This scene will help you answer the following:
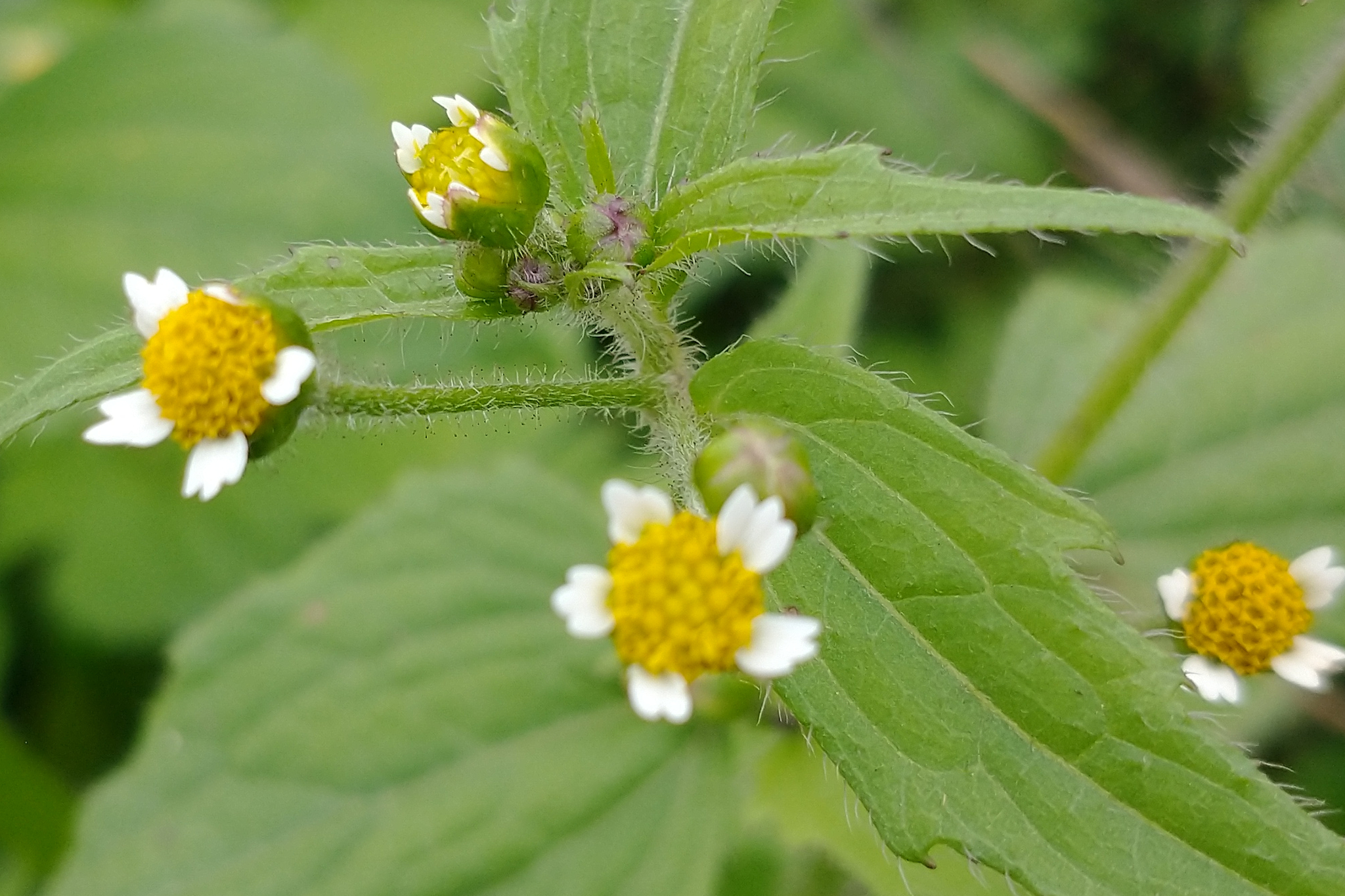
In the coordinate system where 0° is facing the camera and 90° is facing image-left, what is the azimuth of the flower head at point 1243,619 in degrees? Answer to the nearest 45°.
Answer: approximately 0°

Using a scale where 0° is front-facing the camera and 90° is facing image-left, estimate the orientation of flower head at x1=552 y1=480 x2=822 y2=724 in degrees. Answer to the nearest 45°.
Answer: approximately 0°

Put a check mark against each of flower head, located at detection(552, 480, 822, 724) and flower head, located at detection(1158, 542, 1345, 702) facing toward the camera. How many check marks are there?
2

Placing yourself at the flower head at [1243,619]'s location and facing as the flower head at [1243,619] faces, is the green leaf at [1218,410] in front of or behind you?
behind

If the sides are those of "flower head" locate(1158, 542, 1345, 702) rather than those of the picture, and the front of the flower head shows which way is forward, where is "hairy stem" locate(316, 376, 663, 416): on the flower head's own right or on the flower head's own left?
on the flower head's own right

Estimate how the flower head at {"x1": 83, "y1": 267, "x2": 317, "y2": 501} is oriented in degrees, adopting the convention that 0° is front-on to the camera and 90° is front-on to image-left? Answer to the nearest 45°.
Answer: approximately 45°

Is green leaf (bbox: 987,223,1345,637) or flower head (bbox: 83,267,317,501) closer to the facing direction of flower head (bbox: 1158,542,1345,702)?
the flower head

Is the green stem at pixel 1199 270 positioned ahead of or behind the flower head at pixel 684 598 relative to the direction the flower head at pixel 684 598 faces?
behind
